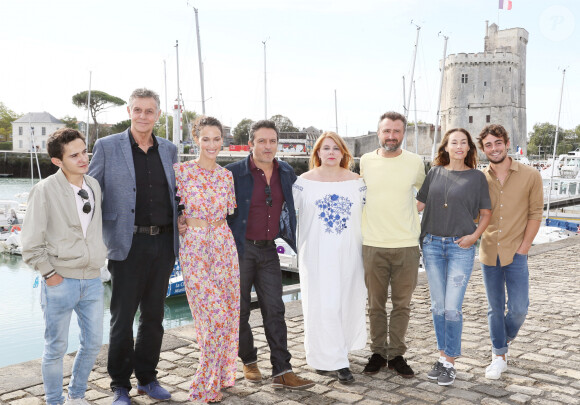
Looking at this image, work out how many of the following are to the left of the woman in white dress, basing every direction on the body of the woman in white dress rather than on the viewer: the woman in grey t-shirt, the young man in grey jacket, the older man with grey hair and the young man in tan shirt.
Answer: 2

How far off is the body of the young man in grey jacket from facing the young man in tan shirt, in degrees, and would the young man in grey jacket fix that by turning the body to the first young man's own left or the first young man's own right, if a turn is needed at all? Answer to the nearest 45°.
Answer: approximately 45° to the first young man's own left

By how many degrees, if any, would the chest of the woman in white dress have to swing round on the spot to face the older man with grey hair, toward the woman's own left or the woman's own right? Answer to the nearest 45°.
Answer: approximately 45° to the woman's own right

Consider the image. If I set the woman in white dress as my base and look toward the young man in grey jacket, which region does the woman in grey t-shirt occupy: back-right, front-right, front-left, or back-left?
back-left

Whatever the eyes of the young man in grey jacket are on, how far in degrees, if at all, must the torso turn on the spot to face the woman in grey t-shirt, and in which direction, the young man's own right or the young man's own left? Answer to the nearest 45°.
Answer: approximately 45° to the young man's own left

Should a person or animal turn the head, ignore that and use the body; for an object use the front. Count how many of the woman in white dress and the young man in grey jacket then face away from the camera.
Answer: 0

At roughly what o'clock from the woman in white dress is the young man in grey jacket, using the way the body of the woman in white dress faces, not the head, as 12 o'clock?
The young man in grey jacket is roughly at 2 o'clock from the woman in white dress.

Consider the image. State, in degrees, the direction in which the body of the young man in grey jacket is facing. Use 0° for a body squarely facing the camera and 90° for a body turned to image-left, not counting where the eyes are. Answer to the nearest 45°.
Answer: approximately 315°

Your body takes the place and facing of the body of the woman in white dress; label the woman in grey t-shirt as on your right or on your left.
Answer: on your left

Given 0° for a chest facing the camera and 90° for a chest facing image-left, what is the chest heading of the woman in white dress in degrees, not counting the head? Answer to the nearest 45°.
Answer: approximately 0°

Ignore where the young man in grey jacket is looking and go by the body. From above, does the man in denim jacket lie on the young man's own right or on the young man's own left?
on the young man's own left
